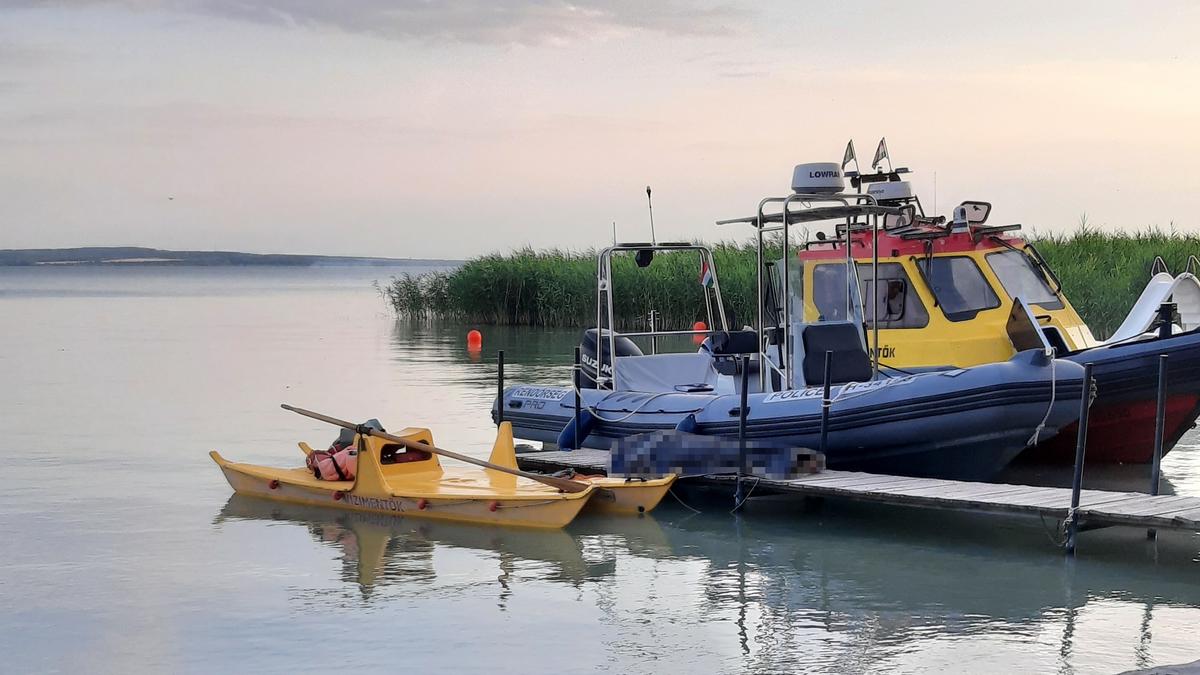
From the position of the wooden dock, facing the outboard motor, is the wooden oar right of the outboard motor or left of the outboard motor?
left

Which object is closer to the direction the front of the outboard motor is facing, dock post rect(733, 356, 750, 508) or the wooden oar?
the dock post

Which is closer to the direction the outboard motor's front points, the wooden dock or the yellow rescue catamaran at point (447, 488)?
the wooden dock

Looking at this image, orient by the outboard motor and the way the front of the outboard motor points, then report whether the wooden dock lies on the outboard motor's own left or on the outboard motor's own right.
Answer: on the outboard motor's own right

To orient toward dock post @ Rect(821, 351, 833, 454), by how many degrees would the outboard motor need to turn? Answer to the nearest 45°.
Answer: approximately 45° to its right

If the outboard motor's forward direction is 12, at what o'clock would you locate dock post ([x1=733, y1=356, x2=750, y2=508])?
The dock post is roughly at 2 o'clock from the outboard motor.

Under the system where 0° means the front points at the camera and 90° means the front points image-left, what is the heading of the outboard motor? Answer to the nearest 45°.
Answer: approximately 270°

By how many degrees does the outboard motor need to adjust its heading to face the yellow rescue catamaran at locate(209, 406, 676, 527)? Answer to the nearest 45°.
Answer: approximately 135° to its right
